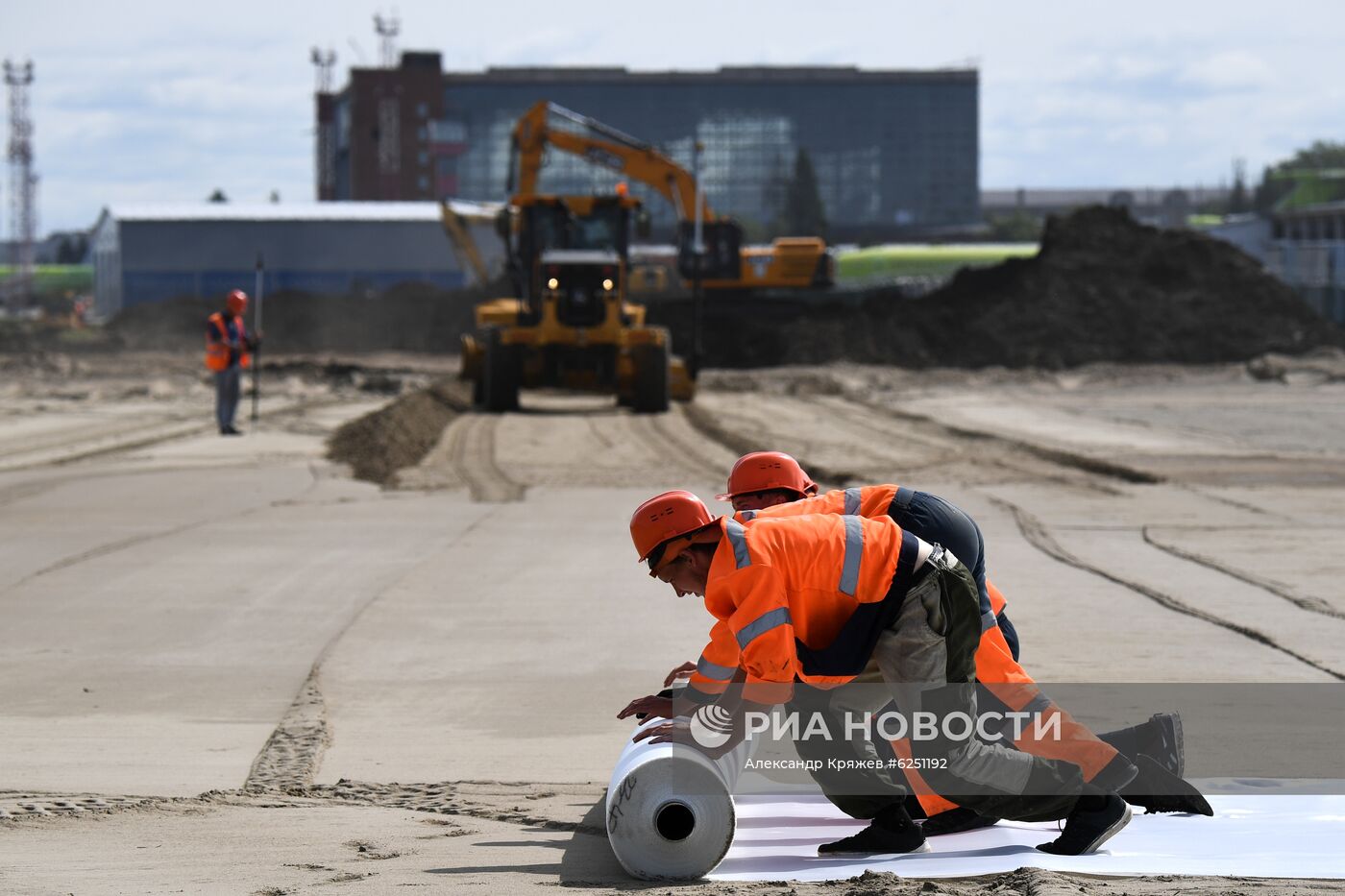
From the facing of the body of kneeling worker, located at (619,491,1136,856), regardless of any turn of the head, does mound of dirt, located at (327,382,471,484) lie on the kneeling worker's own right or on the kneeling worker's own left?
on the kneeling worker's own right

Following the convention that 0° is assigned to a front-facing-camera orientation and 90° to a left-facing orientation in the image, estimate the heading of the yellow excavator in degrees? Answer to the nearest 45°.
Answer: approximately 90°

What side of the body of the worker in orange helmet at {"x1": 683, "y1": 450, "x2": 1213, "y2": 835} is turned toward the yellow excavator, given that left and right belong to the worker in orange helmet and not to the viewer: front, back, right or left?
right

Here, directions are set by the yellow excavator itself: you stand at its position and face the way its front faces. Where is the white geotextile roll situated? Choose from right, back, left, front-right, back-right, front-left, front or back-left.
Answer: left

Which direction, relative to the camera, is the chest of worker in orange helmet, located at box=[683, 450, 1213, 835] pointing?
to the viewer's left

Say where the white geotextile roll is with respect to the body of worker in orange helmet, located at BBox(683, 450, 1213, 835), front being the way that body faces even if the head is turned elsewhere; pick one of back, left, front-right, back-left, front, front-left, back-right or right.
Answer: front-left

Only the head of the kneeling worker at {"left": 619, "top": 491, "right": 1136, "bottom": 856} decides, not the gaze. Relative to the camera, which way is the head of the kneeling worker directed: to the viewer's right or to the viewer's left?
to the viewer's left

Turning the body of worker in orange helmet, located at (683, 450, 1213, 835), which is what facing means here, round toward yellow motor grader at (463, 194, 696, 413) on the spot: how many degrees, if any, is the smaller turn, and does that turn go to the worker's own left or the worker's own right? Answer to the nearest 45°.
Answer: approximately 90° to the worker's own right

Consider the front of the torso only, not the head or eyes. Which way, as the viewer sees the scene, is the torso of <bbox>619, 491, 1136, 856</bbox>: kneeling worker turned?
to the viewer's left
